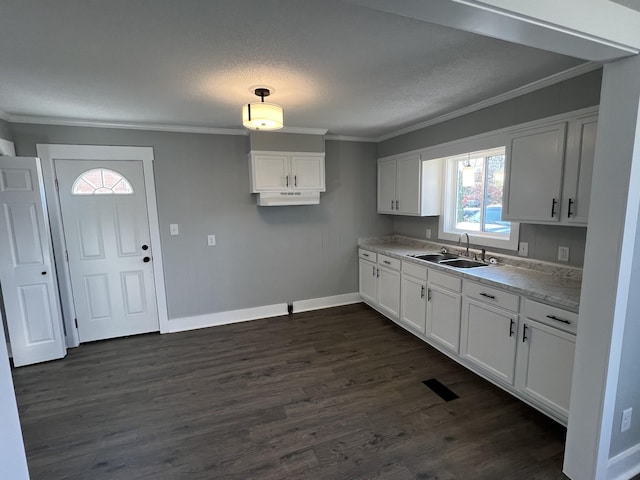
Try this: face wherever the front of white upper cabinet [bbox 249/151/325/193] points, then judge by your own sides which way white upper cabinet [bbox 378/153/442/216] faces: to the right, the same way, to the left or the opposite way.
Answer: to the right

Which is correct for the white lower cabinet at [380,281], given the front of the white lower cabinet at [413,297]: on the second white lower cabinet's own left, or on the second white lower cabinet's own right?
on the second white lower cabinet's own right

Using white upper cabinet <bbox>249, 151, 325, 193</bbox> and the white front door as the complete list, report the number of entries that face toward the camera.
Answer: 2

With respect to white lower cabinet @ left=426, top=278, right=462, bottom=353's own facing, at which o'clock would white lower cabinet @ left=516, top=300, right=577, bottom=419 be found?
white lower cabinet @ left=516, top=300, right=577, bottom=419 is roughly at 9 o'clock from white lower cabinet @ left=426, top=278, right=462, bottom=353.

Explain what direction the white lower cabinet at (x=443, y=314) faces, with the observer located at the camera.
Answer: facing the viewer and to the left of the viewer

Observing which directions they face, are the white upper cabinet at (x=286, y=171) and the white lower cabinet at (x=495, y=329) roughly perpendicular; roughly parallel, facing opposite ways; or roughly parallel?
roughly perpendicular

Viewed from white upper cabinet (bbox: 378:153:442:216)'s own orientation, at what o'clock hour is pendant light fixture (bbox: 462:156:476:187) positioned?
The pendant light fixture is roughly at 8 o'clock from the white upper cabinet.

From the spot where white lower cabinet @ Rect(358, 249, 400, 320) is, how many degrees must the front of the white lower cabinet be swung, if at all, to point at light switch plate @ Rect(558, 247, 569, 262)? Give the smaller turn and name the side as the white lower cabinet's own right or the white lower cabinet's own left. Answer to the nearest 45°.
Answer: approximately 90° to the white lower cabinet's own left

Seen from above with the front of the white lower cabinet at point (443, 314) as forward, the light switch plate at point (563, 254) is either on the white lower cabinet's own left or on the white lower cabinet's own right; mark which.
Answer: on the white lower cabinet's own left

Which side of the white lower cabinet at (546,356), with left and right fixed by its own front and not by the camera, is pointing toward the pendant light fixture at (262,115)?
front

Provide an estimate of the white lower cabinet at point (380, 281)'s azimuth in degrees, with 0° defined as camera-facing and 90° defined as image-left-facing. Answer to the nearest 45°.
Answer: approximately 45°

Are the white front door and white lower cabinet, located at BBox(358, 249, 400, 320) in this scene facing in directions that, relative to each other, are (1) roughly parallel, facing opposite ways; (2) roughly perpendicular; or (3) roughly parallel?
roughly perpendicular
